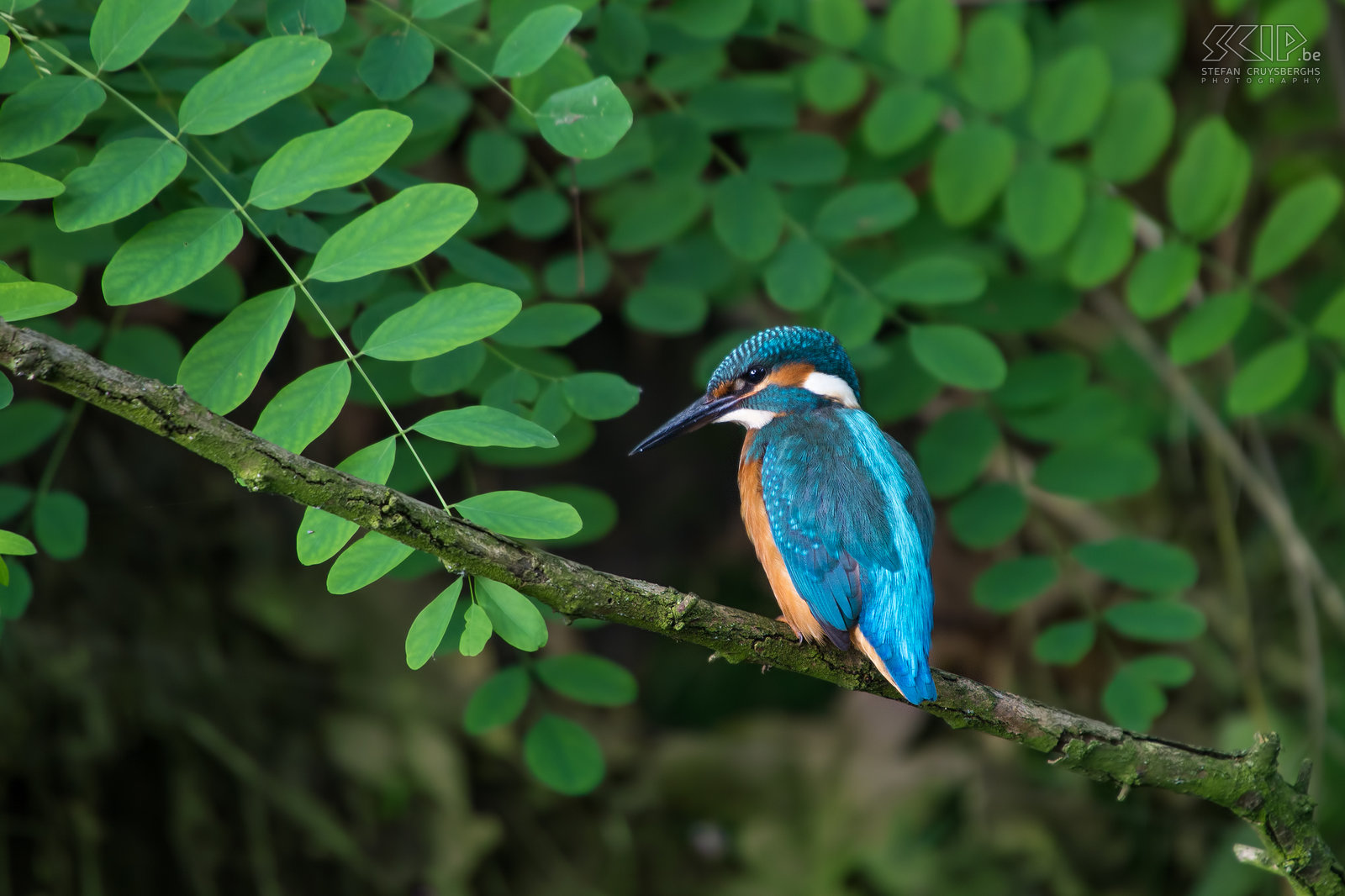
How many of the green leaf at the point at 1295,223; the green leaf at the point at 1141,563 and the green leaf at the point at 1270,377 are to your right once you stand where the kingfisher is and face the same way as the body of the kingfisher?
3

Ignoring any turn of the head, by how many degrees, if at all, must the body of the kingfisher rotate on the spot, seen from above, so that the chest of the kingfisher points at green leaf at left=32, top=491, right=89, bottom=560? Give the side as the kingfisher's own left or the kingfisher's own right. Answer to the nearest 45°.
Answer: approximately 45° to the kingfisher's own left

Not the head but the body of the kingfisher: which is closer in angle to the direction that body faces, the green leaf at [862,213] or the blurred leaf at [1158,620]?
the green leaf

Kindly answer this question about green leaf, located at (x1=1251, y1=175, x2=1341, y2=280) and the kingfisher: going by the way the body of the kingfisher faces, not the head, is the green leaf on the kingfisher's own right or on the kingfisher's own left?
on the kingfisher's own right

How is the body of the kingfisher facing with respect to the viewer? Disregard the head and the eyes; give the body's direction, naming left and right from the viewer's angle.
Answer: facing away from the viewer and to the left of the viewer

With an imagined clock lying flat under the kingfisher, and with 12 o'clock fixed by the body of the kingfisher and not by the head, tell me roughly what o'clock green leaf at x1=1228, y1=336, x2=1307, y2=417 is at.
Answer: The green leaf is roughly at 3 o'clock from the kingfisher.

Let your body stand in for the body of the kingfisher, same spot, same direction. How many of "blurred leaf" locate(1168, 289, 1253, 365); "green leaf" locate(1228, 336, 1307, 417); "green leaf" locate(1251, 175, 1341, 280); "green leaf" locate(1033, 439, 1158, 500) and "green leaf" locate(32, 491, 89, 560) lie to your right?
4
